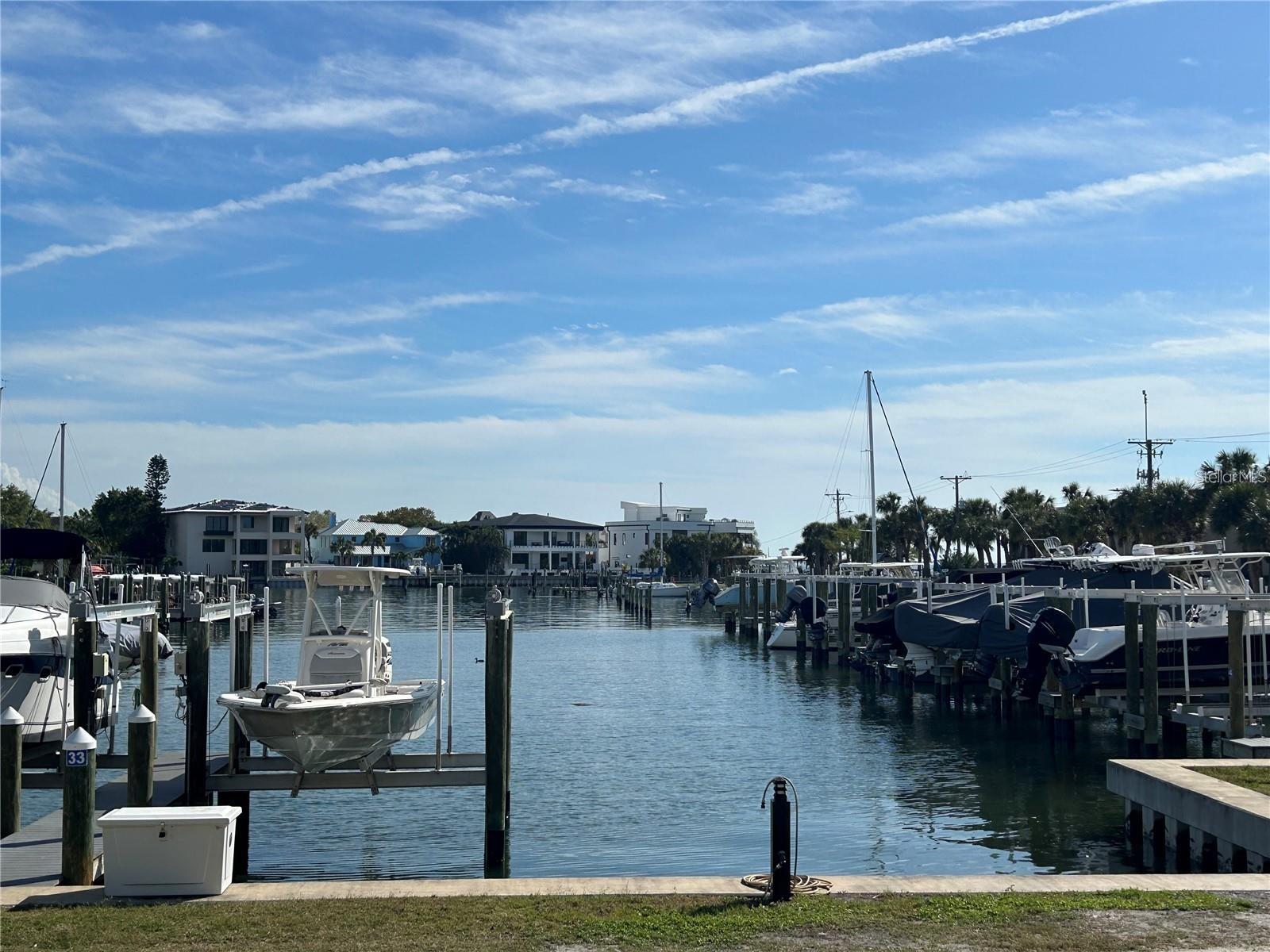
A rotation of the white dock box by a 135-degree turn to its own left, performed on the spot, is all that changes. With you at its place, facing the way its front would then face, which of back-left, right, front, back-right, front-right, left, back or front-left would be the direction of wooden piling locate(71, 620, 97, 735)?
front-left

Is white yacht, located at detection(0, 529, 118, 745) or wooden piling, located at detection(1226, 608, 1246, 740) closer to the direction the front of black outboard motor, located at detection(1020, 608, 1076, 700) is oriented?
the wooden piling

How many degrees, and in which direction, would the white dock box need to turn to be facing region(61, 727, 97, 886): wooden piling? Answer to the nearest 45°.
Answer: approximately 135° to its right

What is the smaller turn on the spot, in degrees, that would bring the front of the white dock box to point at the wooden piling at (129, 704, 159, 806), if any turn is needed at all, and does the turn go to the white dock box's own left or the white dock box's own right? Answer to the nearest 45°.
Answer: approximately 180°

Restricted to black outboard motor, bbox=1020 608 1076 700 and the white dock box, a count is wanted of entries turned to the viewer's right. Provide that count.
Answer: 1

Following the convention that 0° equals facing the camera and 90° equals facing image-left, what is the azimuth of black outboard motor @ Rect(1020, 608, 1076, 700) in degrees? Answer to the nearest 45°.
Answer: approximately 270°

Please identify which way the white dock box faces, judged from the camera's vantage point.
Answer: facing the viewer

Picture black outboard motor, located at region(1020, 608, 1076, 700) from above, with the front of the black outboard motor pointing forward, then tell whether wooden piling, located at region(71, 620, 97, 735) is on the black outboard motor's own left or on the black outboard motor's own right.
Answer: on the black outboard motor's own right

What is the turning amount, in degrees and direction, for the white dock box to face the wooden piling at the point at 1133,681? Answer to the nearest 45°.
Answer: approximately 135° to its left

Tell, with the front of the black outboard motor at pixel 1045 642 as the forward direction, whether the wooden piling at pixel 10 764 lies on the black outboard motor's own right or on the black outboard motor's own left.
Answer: on the black outboard motor's own right

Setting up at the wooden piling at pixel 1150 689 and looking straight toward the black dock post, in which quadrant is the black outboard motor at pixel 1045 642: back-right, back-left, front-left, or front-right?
back-right

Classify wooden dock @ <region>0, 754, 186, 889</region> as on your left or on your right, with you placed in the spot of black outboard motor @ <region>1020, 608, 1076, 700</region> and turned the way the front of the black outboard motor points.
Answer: on your right
